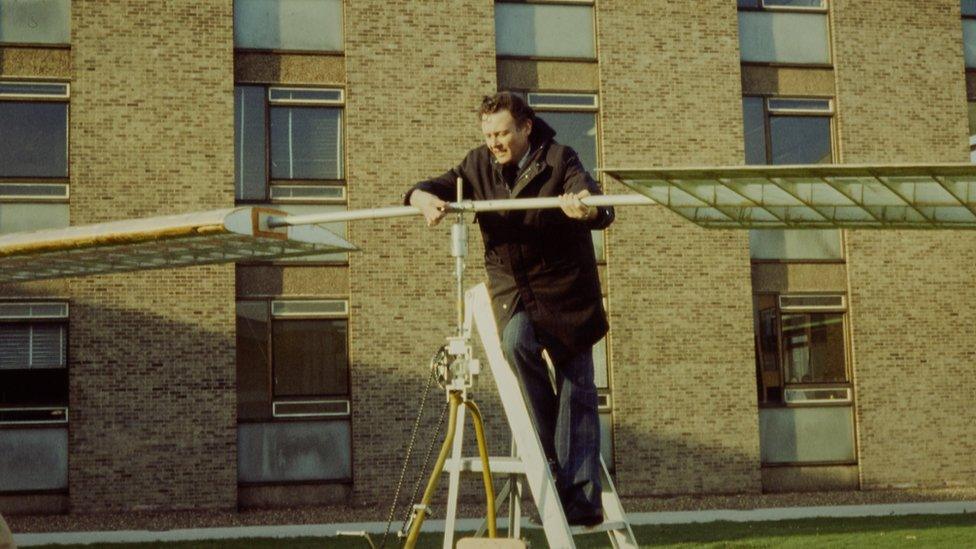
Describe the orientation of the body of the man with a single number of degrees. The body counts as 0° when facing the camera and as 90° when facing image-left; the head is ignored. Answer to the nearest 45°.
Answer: approximately 45°

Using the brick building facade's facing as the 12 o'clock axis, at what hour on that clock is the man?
The man is roughly at 12 o'clock from the brick building facade.

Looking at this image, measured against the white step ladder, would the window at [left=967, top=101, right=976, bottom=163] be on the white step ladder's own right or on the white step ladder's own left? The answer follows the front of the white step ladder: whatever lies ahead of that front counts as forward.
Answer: on the white step ladder's own left

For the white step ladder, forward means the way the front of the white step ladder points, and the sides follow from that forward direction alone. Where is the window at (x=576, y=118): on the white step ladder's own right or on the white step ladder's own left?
on the white step ladder's own left

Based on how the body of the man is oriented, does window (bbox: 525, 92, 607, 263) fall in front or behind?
behind

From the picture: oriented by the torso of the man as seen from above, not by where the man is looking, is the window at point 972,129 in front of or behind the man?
behind

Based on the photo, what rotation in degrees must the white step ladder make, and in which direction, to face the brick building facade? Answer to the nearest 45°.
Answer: approximately 135° to its left
